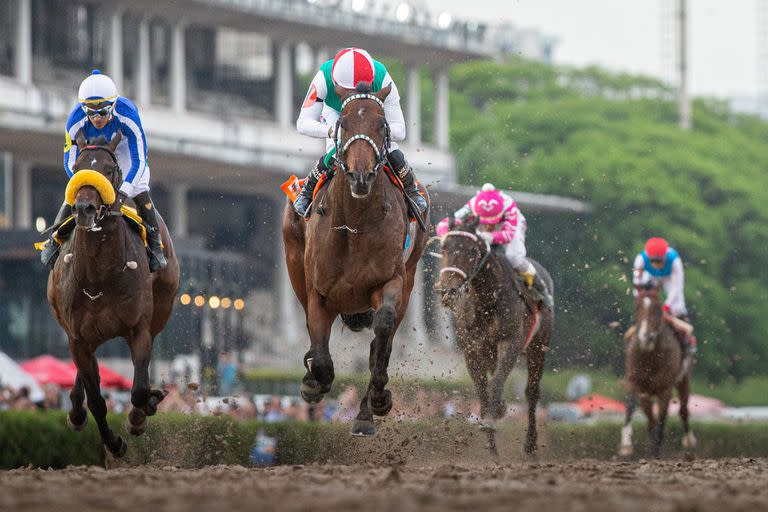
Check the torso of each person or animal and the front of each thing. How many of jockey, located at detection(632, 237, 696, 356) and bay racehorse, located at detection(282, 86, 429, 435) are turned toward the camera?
2

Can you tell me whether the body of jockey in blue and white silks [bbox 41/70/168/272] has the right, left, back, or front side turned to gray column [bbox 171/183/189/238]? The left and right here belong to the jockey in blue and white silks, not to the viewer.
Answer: back

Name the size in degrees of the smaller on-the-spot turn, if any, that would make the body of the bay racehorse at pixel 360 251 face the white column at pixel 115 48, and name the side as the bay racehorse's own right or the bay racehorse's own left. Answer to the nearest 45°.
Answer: approximately 180°

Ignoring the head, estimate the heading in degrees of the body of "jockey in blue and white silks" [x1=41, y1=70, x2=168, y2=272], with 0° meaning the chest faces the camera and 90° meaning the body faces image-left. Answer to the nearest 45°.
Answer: approximately 0°

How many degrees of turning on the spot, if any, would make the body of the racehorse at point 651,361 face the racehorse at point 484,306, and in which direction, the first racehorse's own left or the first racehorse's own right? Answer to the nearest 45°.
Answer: approximately 45° to the first racehorse's own right

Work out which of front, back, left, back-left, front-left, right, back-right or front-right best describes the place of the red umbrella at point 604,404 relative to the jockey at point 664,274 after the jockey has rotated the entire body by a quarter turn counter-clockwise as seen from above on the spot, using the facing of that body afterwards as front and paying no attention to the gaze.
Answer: left

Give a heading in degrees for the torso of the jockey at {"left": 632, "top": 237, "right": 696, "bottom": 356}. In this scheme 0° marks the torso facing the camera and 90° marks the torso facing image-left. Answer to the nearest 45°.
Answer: approximately 0°

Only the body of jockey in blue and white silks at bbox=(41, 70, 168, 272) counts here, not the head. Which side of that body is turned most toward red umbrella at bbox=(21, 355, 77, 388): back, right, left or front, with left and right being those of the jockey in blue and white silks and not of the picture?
back

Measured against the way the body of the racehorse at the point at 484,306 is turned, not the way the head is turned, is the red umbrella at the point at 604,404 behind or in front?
behind
